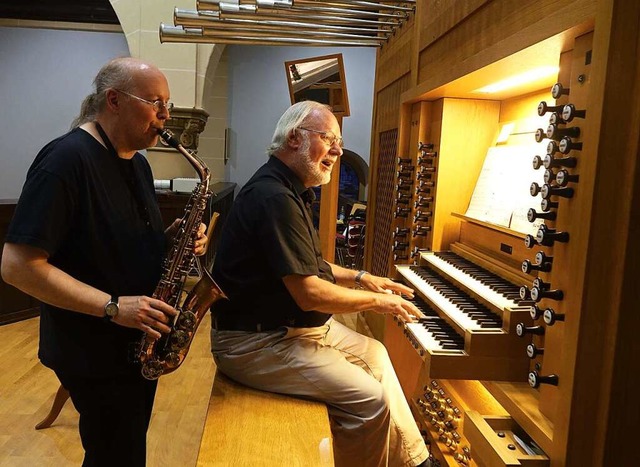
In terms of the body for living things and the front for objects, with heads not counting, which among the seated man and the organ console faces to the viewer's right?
the seated man

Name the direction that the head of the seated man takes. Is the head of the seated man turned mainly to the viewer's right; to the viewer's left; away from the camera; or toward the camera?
to the viewer's right

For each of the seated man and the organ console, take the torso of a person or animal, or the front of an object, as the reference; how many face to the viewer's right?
1

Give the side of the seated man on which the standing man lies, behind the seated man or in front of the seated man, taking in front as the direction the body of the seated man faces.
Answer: behind

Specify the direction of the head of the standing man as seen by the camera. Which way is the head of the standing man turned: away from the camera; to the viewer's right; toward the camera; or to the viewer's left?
to the viewer's right

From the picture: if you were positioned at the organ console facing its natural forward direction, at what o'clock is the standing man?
The standing man is roughly at 1 o'clock from the organ console.

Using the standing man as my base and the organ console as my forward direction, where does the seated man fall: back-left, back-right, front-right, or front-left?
front-left

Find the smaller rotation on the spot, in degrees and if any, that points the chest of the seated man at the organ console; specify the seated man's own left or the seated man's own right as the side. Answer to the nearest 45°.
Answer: approximately 45° to the seated man's own right

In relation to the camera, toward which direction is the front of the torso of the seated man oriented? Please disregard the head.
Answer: to the viewer's right

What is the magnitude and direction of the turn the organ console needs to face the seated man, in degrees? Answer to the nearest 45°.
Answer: approximately 45° to its right
